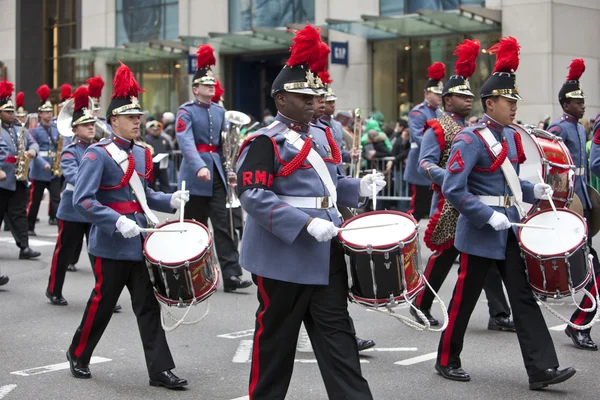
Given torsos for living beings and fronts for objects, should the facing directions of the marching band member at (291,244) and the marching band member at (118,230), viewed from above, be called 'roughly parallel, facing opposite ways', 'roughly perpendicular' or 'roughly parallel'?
roughly parallel

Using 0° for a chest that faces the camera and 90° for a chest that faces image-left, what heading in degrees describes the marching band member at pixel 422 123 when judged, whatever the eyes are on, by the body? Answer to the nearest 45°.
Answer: approximately 315°

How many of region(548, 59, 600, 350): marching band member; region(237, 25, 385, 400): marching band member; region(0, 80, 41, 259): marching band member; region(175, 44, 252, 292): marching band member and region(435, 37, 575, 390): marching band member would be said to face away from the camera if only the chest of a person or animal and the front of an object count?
0

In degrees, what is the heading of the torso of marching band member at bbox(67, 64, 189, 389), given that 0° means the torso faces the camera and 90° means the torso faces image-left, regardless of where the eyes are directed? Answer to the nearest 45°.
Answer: approximately 315°

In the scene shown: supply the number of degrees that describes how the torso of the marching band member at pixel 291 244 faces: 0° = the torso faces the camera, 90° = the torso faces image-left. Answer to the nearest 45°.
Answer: approximately 315°

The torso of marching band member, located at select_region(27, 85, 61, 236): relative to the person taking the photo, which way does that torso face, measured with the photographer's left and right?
facing the viewer and to the right of the viewer

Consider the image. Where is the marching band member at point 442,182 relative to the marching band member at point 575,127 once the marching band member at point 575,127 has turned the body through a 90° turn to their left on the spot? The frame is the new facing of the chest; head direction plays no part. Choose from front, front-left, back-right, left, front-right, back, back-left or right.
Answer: back

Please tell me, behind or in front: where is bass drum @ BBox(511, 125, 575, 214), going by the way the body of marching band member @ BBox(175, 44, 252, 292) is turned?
in front

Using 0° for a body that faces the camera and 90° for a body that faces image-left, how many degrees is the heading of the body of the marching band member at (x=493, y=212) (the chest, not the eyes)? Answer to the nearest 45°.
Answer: approximately 315°

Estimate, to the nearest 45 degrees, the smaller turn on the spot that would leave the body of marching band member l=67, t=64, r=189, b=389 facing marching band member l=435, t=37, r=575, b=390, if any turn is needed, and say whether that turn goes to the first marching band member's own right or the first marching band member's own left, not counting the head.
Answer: approximately 45° to the first marching band member's own left
